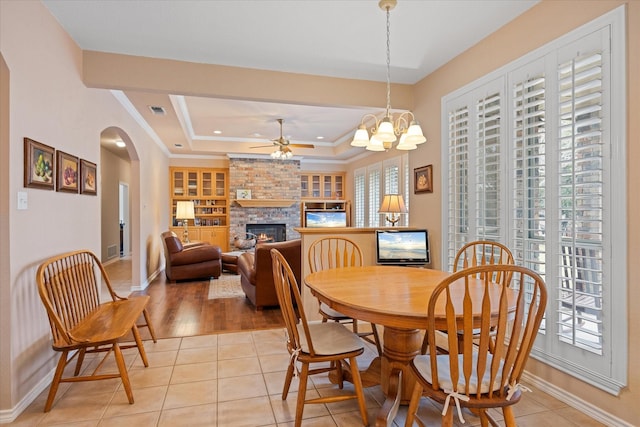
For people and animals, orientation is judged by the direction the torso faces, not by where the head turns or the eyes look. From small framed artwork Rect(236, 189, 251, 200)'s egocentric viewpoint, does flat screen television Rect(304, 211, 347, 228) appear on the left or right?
on its left

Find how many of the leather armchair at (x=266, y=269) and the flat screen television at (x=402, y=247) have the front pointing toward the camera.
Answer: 1

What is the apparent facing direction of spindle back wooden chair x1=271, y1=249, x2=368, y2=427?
to the viewer's right

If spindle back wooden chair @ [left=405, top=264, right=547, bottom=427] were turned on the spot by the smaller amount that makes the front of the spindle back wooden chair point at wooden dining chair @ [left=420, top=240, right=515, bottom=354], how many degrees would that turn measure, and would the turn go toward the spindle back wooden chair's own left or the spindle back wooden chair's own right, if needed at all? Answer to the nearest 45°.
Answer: approximately 45° to the spindle back wooden chair's own right

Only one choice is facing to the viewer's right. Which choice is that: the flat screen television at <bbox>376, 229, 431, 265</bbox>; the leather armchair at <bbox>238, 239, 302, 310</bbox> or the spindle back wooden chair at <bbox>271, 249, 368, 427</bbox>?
the spindle back wooden chair

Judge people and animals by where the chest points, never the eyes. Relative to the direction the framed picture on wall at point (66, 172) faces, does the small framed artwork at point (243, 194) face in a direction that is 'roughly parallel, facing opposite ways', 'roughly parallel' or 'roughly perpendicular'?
roughly perpendicular
